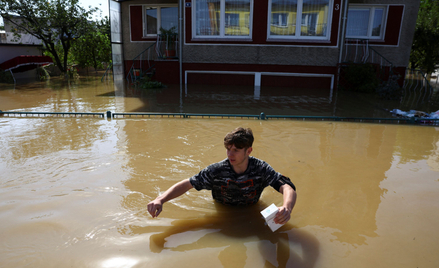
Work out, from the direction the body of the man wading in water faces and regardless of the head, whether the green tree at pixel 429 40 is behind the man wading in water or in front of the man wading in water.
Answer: behind

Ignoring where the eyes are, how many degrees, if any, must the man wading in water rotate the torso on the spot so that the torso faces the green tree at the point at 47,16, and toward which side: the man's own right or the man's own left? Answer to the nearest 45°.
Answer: approximately 135° to the man's own right

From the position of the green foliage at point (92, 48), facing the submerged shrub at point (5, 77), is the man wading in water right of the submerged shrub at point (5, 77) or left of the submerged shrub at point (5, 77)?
left

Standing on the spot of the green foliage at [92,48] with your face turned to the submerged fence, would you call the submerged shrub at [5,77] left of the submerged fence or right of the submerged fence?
right

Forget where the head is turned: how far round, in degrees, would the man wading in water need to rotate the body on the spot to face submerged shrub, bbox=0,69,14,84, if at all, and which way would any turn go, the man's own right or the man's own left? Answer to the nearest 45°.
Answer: approximately 135° to the man's own right

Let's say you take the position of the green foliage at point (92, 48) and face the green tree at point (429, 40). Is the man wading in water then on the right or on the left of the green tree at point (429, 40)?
right

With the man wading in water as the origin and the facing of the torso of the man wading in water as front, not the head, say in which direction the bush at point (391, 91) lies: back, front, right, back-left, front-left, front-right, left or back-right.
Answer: back-left

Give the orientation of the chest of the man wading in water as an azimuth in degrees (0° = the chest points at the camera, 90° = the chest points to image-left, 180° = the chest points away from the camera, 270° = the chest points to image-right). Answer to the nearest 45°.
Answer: approximately 0°

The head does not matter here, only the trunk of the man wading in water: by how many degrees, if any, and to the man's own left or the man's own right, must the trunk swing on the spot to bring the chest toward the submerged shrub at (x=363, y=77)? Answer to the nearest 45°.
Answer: approximately 135° to the man's own left

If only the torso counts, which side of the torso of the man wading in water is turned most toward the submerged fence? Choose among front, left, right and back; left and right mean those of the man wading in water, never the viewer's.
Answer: back

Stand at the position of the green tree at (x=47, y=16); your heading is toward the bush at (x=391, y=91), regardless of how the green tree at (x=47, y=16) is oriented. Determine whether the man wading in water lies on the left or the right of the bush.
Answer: right
